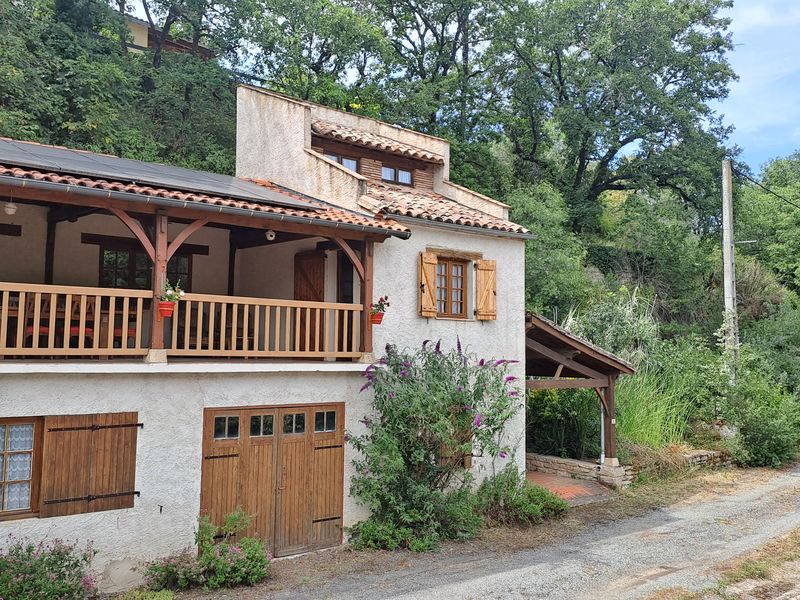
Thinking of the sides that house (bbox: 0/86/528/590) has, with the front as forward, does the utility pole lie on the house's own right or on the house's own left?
on the house's own left

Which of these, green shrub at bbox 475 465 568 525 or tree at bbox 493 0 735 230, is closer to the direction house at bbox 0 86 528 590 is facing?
the green shrub

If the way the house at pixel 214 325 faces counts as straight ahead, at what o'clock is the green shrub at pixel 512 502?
The green shrub is roughly at 10 o'clock from the house.

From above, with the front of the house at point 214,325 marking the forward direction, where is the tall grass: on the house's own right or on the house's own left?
on the house's own left

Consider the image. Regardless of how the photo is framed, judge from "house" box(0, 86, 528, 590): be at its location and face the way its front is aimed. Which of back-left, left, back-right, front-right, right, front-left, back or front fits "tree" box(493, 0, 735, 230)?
left
